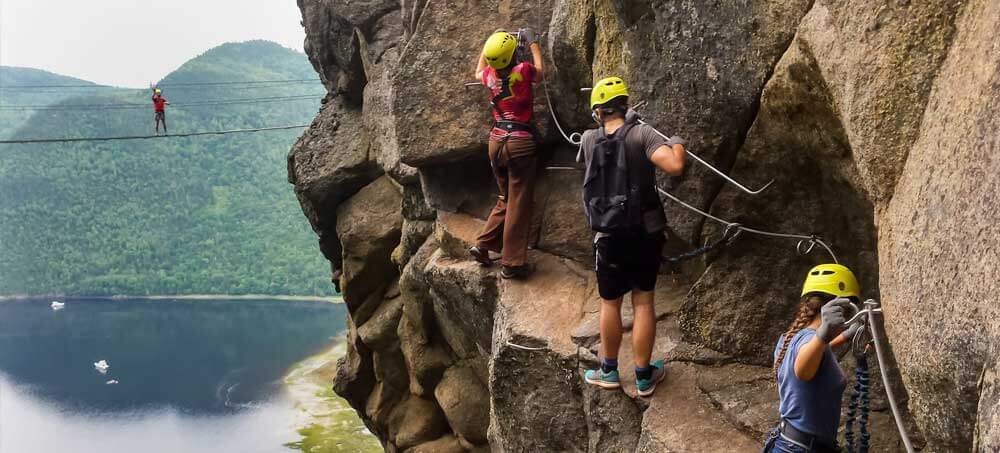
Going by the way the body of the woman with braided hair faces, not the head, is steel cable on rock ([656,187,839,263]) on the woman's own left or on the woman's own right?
on the woman's own left

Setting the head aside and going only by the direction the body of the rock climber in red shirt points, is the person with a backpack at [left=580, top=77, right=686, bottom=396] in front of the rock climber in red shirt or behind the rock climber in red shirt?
behind

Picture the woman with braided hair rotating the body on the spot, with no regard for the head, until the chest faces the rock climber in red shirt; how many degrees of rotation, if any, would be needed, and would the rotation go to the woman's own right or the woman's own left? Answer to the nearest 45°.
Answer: approximately 135° to the woman's own left

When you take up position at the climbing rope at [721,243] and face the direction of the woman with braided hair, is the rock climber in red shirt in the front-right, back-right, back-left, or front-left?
back-right

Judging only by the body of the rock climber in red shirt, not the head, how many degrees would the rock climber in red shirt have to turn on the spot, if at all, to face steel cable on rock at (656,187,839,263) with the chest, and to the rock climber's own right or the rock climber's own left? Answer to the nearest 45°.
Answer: approximately 135° to the rock climber's own right

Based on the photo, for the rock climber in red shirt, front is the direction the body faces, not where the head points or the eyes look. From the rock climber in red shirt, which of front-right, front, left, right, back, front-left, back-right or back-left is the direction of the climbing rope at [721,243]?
back-right

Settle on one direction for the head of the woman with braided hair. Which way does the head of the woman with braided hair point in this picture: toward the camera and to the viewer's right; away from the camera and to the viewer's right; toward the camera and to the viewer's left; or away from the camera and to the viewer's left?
away from the camera and to the viewer's right

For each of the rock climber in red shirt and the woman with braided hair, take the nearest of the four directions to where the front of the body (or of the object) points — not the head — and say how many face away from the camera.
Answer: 1

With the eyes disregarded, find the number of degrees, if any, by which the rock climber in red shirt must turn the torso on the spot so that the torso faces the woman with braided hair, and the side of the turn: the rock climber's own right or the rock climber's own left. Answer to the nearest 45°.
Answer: approximately 135° to the rock climber's own right

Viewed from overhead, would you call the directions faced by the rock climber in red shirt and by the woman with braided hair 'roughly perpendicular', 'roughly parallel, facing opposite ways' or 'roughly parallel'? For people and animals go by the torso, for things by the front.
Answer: roughly perpendicular

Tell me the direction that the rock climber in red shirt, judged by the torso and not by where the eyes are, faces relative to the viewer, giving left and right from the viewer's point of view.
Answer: facing away from the viewer

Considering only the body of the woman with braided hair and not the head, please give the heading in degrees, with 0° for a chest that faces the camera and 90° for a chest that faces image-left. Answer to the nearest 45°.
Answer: approximately 270°

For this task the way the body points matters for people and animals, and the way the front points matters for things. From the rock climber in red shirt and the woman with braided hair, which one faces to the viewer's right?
the woman with braided hair

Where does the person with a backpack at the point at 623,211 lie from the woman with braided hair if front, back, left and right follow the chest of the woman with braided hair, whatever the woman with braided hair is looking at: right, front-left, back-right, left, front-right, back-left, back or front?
back-left
